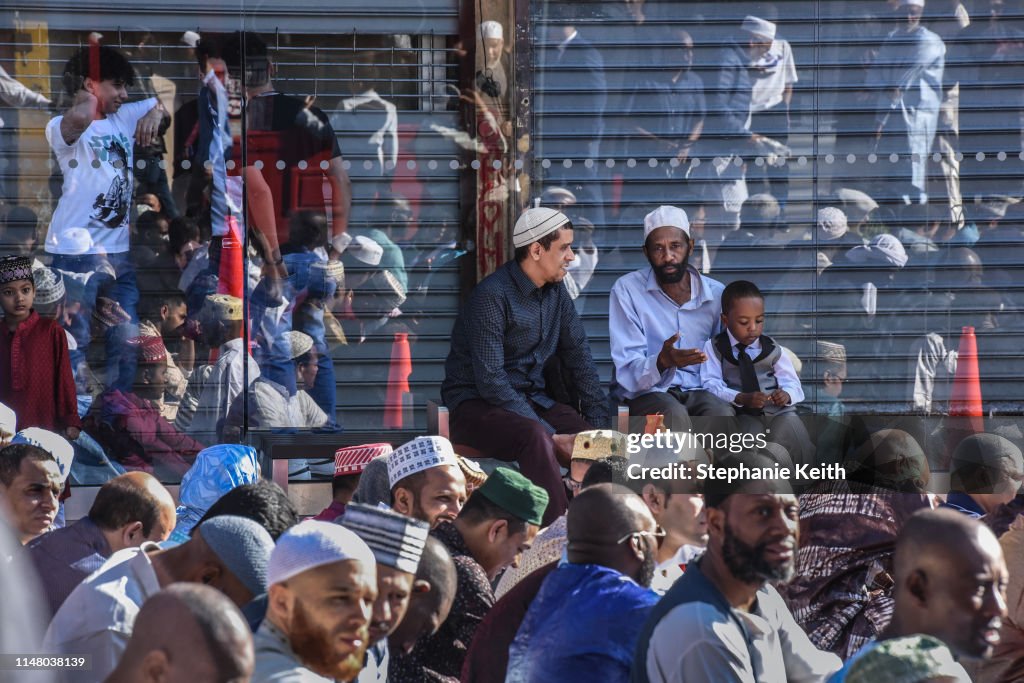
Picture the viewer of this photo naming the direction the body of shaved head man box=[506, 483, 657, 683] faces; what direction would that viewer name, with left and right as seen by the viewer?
facing away from the viewer and to the right of the viewer

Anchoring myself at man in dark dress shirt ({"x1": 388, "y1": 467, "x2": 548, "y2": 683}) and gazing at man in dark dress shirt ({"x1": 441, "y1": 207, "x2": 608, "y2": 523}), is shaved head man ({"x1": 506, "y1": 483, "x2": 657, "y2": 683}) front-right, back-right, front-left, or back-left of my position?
back-right

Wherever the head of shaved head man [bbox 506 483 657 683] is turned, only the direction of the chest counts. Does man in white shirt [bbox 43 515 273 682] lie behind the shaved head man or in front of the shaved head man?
behind

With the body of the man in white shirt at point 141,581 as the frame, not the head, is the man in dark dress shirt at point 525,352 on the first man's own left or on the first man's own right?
on the first man's own left

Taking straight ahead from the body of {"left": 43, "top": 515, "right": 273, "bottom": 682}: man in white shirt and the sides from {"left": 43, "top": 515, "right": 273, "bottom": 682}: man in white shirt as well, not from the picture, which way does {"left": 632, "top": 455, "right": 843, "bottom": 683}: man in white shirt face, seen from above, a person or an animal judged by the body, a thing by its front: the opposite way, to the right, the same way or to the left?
to the right

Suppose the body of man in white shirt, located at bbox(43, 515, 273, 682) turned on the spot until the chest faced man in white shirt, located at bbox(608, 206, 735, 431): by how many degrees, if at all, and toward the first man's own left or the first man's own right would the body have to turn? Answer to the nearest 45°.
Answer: approximately 45° to the first man's own left

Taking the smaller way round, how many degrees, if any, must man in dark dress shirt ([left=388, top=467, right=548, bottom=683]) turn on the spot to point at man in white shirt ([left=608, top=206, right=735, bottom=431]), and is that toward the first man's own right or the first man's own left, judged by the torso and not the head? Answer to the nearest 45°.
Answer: approximately 90° to the first man's own left

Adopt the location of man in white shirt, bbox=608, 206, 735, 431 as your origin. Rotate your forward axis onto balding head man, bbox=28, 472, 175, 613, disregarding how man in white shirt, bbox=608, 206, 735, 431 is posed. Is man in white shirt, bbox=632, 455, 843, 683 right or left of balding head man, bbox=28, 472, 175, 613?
left

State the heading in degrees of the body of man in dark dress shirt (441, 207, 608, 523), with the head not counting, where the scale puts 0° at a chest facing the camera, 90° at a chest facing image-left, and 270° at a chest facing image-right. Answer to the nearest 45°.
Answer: approximately 315°

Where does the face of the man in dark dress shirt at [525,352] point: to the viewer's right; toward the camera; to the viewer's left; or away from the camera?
to the viewer's right

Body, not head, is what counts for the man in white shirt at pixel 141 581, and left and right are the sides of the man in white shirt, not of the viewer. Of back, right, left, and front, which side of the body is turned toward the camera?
right

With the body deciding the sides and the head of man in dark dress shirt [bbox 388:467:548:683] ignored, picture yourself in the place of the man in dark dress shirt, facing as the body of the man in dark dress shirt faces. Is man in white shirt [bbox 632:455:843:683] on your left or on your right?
on your right
